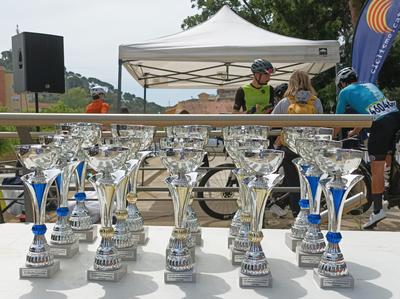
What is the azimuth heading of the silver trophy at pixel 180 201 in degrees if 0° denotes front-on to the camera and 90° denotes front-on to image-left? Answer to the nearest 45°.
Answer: approximately 0°

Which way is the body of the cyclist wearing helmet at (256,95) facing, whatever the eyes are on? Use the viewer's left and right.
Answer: facing the viewer and to the right of the viewer

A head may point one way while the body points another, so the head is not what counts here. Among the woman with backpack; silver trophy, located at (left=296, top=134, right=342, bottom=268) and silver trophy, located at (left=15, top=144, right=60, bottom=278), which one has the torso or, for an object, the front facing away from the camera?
the woman with backpack

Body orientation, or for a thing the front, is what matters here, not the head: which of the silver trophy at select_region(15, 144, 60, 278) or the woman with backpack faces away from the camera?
the woman with backpack

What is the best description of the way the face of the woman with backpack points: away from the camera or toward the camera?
away from the camera

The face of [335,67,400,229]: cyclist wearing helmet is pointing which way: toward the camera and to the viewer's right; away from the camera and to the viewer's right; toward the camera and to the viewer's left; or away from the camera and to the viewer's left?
away from the camera and to the viewer's left

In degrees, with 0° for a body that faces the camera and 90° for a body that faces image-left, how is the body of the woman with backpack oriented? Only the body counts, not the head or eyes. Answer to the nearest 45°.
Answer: approximately 180°
